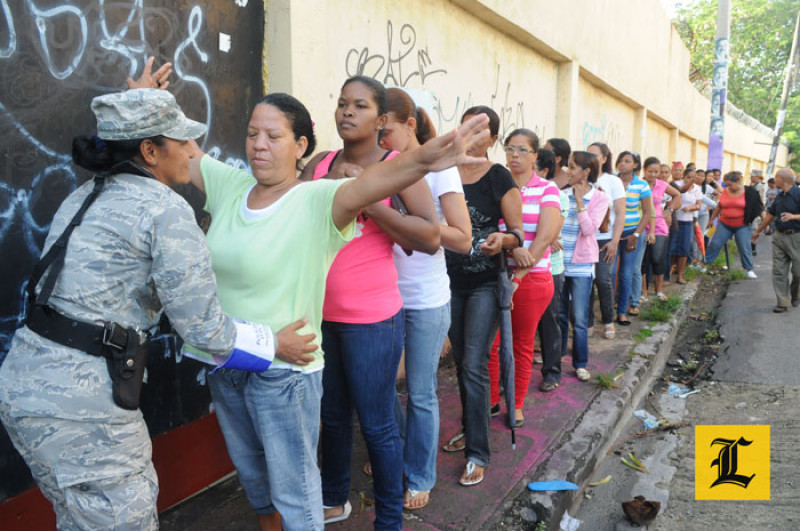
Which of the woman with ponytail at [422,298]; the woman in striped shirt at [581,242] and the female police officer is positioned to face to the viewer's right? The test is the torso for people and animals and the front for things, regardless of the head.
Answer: the female police officer

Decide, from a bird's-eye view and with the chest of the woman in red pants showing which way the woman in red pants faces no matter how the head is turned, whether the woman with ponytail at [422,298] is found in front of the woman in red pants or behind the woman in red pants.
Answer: in front

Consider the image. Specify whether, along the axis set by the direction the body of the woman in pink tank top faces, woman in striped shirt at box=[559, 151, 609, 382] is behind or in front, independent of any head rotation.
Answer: behind

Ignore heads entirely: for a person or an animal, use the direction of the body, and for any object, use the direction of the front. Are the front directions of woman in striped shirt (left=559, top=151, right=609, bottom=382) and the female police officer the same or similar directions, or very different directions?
very different directions

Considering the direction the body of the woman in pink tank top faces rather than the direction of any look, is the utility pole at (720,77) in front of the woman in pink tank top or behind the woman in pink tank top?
behind

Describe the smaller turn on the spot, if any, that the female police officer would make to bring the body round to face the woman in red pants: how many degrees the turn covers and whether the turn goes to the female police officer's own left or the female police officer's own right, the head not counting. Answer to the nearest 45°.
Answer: approximately 45° to the female police officer's own left

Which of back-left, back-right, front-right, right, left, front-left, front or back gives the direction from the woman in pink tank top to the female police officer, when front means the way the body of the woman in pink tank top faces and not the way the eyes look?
front

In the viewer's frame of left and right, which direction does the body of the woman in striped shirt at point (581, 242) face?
facing the viewer and to the left of the viewer

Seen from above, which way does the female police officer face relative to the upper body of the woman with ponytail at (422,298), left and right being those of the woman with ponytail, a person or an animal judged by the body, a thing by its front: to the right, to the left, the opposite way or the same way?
the opposite way

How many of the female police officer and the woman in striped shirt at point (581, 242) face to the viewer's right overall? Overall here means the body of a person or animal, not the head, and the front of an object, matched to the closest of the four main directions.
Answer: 1

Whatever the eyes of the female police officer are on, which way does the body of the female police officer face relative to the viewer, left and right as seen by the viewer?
facing to the right of the viewer

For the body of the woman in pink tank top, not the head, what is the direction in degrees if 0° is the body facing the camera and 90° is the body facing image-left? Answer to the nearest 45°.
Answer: approximately 45°

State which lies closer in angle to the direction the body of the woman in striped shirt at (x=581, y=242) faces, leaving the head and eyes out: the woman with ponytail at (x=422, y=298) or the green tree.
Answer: the woman with ponytail

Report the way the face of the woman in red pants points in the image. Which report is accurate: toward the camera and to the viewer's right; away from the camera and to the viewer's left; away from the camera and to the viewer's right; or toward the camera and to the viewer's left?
toward the camera and to the viewer's left

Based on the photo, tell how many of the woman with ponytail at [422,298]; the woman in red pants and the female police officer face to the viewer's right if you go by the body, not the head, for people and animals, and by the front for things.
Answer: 1
